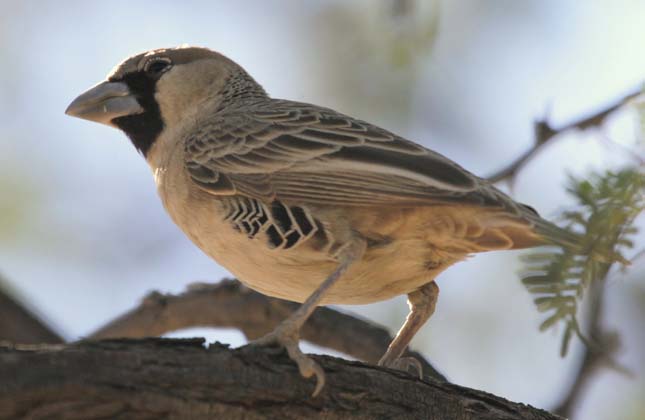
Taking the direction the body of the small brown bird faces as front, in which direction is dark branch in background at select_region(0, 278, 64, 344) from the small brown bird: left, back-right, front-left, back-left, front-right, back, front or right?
front-right

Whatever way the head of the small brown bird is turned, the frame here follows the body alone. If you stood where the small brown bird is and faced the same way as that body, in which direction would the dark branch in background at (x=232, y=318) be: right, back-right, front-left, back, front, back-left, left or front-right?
right

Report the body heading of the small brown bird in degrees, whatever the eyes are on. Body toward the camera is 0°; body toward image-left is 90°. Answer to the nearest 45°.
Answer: approximately 90°
